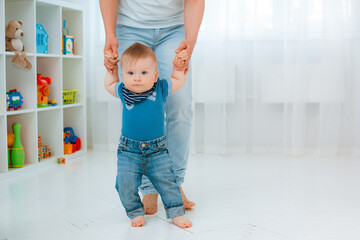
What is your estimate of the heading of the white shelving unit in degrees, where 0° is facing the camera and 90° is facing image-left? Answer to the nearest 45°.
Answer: approximately 315°

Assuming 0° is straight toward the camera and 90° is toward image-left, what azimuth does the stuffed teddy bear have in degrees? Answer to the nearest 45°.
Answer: approximately 315°

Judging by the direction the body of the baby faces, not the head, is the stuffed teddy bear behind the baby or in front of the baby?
behind

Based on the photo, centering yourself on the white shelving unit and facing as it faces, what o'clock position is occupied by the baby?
The baby is roughly at 1 o'clock from the white shelving unit.

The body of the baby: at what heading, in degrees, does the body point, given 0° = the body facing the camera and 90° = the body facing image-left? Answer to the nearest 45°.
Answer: approximately 0°

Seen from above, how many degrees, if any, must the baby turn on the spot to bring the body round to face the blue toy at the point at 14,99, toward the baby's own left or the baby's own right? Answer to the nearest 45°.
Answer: approximately 135° to the baby's own right
